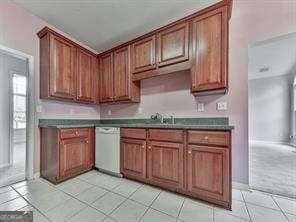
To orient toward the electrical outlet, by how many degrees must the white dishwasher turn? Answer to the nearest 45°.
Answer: approximately 90° to its left

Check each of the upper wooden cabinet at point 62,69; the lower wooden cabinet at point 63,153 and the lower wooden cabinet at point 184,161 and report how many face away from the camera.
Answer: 0

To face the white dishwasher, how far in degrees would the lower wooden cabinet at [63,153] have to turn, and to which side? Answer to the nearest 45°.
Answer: approximately 45° to its left

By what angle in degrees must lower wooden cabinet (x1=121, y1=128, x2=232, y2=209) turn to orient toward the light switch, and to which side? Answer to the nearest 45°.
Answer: approximately 180°

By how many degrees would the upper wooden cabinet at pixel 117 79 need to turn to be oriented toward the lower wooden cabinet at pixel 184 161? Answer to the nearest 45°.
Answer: approximately 90° to its left

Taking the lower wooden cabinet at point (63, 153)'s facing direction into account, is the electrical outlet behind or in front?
in front

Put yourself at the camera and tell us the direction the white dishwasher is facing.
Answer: facing the viewer and to the left of the viewer

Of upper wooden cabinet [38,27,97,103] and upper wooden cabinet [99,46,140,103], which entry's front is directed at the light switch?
upper wooden cabinet [38,27,97,103]

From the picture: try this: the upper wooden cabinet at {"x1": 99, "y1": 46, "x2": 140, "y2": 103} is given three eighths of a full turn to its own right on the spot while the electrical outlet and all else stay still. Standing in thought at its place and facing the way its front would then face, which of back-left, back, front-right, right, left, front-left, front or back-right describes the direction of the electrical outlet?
back-right

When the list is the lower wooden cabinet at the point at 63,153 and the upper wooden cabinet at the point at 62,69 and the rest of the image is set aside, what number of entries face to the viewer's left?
0

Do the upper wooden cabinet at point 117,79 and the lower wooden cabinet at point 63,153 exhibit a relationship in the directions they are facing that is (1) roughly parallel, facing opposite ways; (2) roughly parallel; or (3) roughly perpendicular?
roughly perpendicular

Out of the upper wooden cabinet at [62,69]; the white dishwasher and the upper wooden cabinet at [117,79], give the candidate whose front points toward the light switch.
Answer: the upper wooden cabinet at [62,69]

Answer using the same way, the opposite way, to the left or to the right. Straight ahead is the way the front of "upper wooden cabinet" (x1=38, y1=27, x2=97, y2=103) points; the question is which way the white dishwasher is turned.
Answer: to the right

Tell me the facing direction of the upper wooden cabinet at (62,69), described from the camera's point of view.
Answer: facing the viewer and to the right of the viewer

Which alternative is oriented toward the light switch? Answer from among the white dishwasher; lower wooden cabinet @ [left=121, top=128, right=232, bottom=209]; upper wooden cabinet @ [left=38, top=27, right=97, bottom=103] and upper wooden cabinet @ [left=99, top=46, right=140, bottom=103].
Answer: upper wooden cabinet @ [left=38, top=27, right=97, bottom=103]

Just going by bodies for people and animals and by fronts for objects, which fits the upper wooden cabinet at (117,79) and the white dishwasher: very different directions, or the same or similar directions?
same or similar directions

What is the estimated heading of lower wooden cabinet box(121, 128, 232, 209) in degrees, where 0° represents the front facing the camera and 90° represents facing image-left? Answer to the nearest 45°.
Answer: approximately 45°
